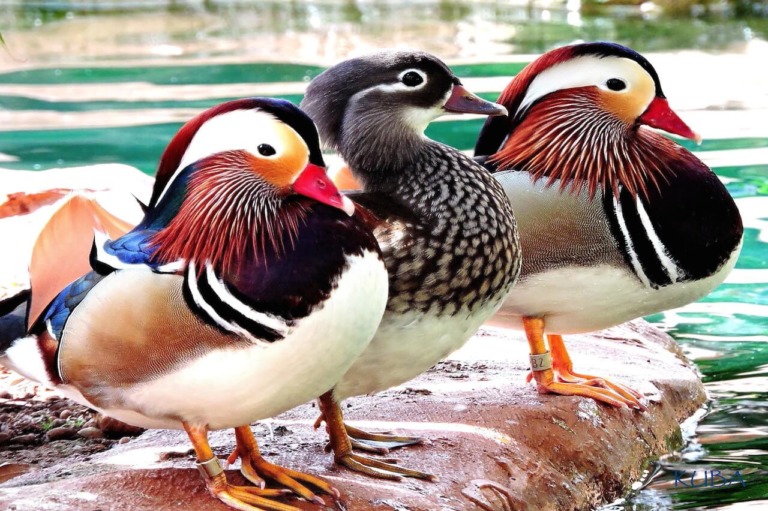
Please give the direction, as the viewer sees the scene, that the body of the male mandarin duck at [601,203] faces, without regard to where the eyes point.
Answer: to the viewer's right

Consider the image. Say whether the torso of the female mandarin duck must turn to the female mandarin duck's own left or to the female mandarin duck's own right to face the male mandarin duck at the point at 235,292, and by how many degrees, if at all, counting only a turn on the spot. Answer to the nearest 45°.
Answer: approximately 135° to the female mandarin duck's own right

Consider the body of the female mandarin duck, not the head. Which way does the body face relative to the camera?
to the viewer's right

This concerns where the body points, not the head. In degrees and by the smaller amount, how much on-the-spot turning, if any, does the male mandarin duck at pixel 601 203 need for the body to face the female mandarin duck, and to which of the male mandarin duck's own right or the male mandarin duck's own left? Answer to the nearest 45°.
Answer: approximately 135° to the male mandarin duck's own right

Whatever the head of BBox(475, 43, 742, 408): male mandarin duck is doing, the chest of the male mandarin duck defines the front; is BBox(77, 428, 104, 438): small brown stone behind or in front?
behind

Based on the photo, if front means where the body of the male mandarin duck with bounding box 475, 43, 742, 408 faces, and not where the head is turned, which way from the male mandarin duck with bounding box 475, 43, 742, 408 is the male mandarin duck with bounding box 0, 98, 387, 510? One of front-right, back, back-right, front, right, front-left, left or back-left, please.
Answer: back-right

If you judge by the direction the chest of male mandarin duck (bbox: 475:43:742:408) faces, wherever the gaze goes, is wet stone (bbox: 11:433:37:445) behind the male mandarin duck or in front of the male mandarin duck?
behind

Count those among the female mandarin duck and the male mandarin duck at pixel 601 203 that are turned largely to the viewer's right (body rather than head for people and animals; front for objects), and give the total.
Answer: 2

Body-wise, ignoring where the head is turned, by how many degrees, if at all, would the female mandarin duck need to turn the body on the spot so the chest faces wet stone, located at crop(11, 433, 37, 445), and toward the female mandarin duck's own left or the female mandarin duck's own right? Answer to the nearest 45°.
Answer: approximately 180°
